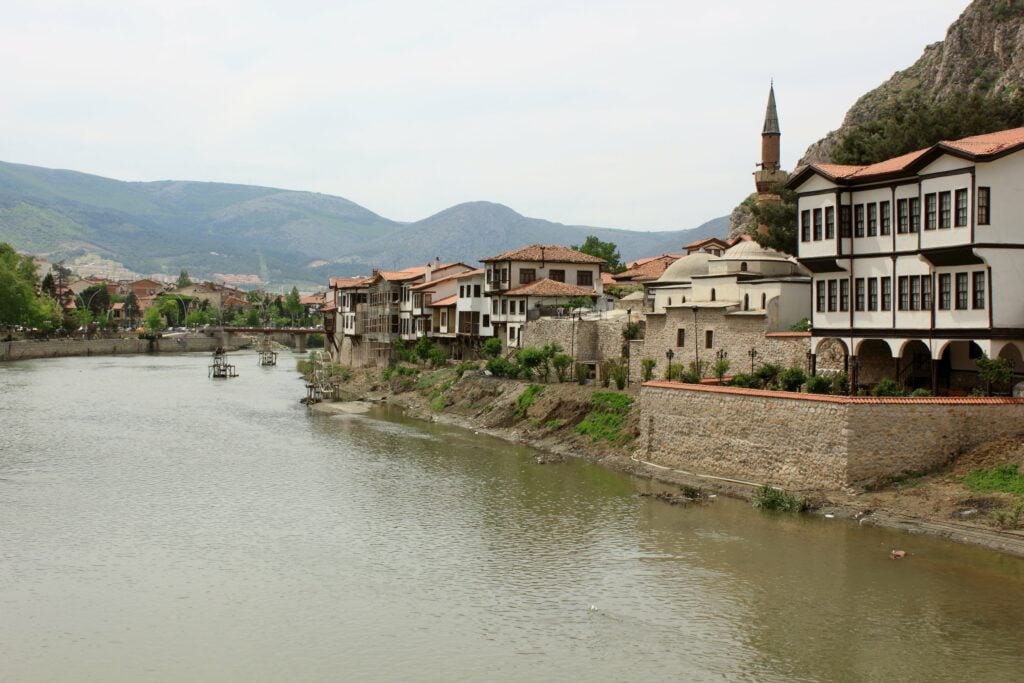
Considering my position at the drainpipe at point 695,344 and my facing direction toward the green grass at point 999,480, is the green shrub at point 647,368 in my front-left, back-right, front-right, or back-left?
back-right

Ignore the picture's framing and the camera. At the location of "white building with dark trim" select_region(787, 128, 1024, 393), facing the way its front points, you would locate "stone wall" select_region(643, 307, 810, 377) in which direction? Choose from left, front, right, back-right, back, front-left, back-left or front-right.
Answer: right

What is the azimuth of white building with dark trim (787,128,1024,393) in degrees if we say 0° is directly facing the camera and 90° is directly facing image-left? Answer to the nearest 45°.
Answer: approximately 45°

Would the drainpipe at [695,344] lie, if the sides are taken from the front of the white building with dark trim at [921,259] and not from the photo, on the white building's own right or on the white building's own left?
on the white building's own right
